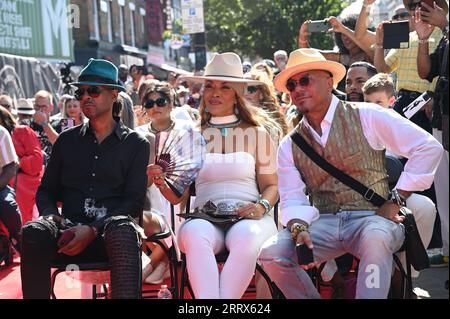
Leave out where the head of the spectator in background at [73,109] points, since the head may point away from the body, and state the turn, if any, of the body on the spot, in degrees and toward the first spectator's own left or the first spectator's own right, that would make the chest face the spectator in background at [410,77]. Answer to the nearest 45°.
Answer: approximately 45° to the first spectator's own left

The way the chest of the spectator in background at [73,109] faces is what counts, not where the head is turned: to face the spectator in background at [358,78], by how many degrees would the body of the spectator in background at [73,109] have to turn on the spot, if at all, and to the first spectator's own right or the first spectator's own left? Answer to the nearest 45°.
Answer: approximately 45° to the first spectator's own left

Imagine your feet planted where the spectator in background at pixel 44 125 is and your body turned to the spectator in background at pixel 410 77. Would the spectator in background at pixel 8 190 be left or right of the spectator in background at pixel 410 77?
right

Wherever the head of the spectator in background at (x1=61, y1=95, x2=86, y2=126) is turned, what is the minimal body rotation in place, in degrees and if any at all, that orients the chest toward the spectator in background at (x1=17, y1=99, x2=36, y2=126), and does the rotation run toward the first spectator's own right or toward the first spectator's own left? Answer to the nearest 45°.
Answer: approximately 135° to the first spectator's own right

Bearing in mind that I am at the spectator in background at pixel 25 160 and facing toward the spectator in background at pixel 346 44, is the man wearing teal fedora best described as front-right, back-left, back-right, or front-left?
front-right

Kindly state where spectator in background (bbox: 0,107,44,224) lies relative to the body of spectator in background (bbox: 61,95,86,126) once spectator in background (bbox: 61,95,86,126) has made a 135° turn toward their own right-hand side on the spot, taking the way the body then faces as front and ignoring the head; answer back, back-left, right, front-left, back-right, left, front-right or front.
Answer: left

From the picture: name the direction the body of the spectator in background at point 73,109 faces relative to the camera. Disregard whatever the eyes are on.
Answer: toward the camera

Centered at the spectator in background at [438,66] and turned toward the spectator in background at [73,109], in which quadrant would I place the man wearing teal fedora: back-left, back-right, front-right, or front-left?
front-left

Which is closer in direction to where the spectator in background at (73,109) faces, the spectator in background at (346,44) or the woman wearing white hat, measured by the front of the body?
the woman wearing white hat

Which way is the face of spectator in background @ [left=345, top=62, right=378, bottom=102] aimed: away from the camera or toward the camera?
toward the camera
